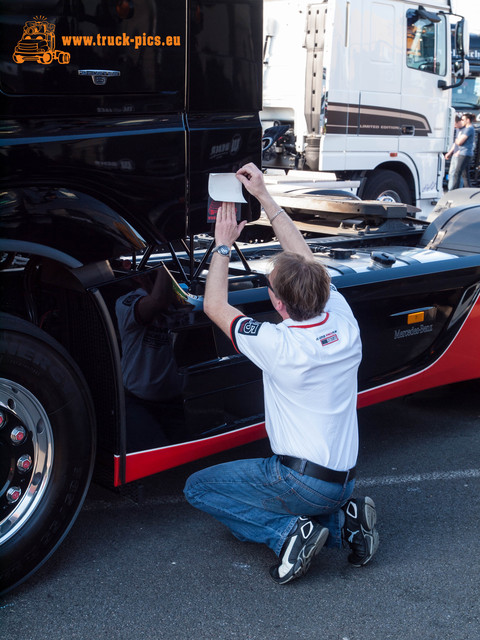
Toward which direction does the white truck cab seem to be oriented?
to the viewer's right

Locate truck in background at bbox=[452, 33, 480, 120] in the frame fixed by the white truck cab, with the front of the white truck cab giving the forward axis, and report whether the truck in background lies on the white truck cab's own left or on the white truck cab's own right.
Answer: on the white truck cab's own left

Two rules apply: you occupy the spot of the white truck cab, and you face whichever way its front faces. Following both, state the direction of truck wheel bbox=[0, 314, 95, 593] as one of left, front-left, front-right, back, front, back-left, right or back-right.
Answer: right
